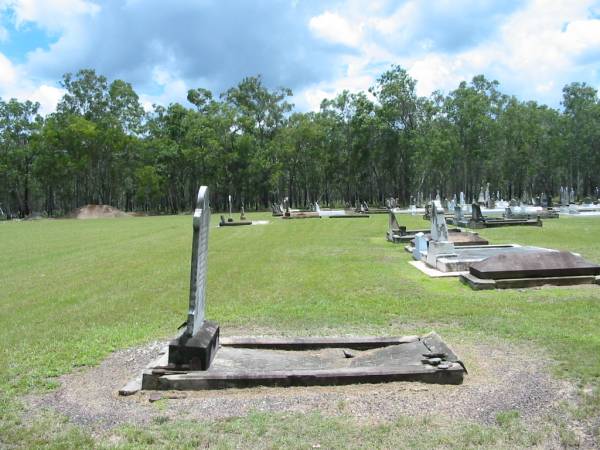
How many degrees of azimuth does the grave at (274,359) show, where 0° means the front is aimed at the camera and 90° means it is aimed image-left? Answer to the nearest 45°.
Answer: approximately 270°

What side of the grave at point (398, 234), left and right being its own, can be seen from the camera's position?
right

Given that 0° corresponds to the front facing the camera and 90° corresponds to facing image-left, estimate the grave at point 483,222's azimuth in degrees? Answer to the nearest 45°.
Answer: approximately 270°

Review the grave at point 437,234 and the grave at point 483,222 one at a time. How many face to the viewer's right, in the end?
2

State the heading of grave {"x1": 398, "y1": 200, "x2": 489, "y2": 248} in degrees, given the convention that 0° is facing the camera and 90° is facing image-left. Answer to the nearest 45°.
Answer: approximately 270°
